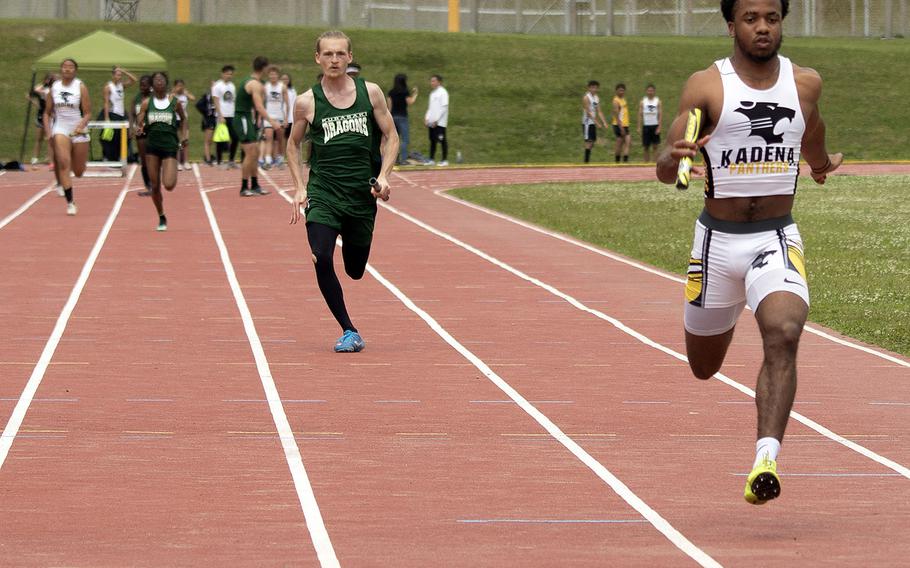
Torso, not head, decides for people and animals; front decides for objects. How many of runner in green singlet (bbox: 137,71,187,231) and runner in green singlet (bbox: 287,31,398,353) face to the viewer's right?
0

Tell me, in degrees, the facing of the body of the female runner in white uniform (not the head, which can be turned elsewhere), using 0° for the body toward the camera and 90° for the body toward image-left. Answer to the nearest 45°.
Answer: approximately 0°

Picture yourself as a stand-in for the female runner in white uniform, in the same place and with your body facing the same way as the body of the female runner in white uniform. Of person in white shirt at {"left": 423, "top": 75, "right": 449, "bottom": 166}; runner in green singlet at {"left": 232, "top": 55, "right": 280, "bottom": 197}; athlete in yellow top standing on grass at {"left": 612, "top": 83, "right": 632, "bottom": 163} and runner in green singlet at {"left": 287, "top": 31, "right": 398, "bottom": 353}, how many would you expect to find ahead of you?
1

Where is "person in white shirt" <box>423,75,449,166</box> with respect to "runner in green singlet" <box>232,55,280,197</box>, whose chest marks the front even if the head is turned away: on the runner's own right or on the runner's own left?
on the runner's own left

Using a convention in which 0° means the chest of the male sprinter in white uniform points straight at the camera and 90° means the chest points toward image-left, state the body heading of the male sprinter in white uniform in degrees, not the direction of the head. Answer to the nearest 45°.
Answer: approximately 0°

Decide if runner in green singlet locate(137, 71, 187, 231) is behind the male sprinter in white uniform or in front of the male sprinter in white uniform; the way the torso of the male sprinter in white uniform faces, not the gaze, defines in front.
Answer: behind

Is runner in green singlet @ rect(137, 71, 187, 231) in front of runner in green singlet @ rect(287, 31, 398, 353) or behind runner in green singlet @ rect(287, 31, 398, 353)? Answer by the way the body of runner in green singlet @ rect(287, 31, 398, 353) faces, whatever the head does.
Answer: behind

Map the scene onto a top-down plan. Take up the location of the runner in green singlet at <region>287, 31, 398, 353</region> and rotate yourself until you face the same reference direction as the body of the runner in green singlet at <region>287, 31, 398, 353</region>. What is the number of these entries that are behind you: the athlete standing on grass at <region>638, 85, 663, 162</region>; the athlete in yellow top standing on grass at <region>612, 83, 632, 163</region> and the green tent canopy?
3

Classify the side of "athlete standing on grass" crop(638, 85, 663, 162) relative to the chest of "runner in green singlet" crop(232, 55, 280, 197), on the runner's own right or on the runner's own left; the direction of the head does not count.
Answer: on the runner's own left
